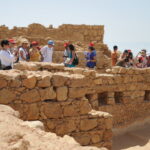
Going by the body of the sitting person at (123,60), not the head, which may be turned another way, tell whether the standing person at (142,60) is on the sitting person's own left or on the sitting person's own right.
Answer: on the sitting person's own left

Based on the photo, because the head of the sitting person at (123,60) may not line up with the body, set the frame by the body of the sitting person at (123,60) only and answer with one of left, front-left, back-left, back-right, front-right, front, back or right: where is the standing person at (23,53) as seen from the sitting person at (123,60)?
front
